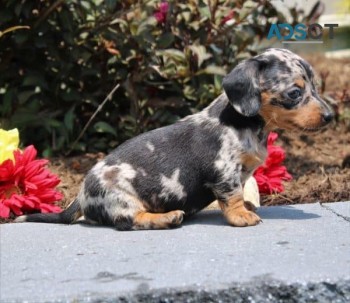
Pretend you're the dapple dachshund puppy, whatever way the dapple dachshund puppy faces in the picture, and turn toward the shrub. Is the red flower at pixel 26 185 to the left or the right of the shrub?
left

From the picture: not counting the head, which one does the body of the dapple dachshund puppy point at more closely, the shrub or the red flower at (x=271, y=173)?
the red flower

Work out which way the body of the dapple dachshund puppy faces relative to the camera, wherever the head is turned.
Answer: to the viewer's right

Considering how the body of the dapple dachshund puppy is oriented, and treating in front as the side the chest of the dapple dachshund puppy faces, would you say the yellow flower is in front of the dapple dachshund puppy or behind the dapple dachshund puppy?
behind

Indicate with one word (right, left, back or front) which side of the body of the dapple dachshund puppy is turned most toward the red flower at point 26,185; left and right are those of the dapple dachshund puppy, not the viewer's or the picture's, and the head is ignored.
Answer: back

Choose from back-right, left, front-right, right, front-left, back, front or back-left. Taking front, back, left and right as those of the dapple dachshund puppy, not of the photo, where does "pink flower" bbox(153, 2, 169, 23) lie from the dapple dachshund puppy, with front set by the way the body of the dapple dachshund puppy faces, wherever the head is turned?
left

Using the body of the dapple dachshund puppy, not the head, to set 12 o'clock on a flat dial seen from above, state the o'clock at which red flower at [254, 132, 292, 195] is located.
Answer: The red flower is roughly at 10 o'clock from the dapple dachshund puppy.

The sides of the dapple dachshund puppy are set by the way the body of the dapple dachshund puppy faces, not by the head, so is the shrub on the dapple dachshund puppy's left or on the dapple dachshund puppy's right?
on the dapple dachshund puppy's left
